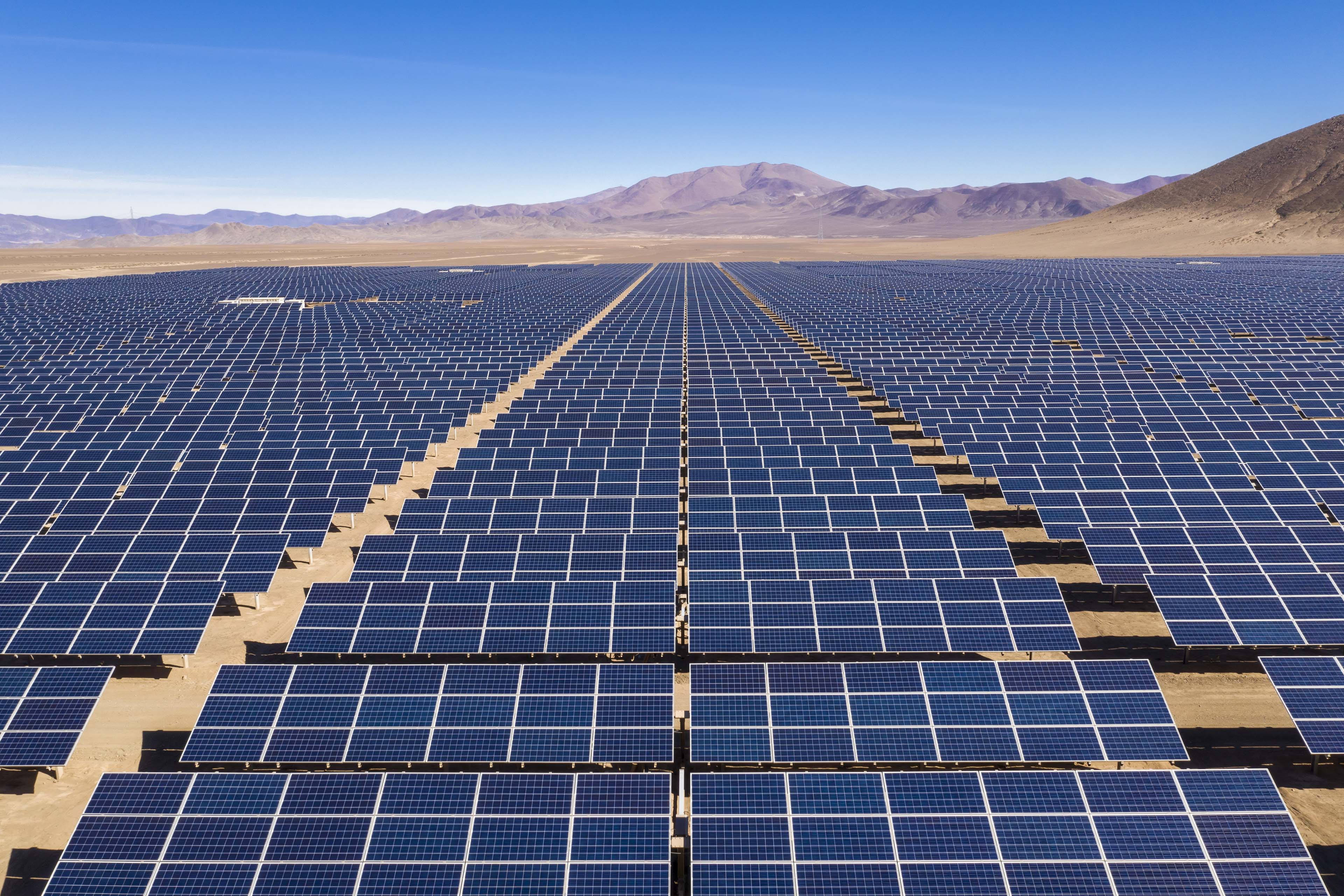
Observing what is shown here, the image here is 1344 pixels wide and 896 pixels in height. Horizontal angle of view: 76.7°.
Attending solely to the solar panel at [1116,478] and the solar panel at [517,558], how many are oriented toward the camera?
2

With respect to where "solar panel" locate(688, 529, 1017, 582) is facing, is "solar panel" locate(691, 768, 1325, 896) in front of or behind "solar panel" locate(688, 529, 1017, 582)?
in front

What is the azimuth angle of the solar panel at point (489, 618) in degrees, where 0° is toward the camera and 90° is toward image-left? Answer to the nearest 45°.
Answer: approximately 0°

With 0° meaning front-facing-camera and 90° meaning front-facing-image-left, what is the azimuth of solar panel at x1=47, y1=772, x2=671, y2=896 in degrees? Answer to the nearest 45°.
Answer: approximately 0°

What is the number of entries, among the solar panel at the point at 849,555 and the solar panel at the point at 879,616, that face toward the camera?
2
